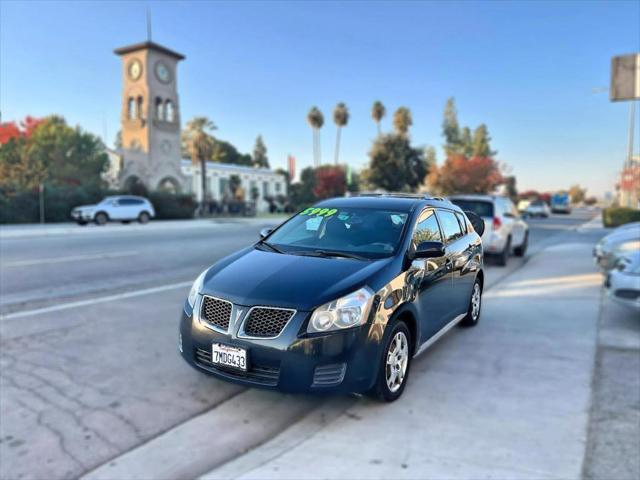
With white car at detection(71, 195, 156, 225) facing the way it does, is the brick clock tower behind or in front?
behind

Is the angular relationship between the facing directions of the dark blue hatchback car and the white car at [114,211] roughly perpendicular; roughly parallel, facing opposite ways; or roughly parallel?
roughly parallel

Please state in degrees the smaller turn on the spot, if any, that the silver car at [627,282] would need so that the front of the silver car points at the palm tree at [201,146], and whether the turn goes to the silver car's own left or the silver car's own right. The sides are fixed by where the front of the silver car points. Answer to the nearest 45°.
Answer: approximately 90° to the silver car's own right

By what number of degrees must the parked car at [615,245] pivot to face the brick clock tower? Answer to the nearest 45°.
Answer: approximately 90° to its right

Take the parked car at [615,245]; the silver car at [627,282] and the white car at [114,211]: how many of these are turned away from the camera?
0

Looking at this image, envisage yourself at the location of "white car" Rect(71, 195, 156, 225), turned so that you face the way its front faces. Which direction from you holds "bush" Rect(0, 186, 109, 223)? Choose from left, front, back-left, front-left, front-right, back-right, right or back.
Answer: right

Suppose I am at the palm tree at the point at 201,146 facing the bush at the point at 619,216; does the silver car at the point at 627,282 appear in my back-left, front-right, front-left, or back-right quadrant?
front-right

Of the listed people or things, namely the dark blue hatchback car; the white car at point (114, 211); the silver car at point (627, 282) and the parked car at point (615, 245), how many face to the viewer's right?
0

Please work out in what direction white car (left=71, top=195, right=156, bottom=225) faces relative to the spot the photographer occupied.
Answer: facing the viewer and to the left of the viewer

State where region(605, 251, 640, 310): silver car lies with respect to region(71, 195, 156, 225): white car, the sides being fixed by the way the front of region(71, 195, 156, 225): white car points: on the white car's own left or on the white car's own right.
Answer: on the white car's own left

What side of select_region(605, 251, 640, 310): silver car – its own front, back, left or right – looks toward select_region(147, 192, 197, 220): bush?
right

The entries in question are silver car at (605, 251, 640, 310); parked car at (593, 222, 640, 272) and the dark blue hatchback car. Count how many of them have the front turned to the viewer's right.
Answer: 0

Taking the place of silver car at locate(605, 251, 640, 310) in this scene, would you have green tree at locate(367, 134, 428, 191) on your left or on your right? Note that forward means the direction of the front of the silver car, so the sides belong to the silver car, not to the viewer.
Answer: on your right

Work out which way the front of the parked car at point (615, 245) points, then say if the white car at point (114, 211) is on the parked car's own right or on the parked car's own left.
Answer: on the parked car's own right
